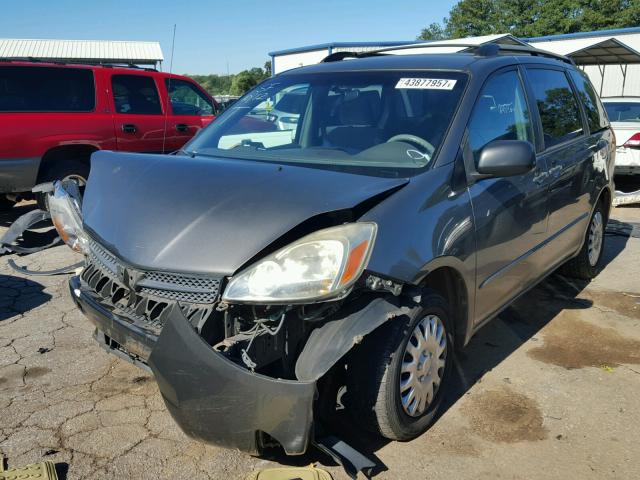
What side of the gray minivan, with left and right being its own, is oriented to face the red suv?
right

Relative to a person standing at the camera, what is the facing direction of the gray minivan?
facing the viewer and to the left of the viewer

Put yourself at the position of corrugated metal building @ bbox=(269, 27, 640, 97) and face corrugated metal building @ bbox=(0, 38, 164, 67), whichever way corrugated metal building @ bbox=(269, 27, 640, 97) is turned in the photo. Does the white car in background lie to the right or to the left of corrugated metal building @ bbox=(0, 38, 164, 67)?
left

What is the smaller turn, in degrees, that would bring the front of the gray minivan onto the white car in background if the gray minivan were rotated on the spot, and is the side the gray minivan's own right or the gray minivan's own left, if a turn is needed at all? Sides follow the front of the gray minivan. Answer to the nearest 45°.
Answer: approximately 180°

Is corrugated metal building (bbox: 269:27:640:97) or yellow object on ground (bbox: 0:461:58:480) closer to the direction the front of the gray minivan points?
the yellow object on ground

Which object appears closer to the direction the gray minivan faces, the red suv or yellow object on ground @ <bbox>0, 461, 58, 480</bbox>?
the yellow object on ground

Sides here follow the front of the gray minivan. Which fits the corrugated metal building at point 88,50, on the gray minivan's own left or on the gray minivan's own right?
on the gray minivan's own right
